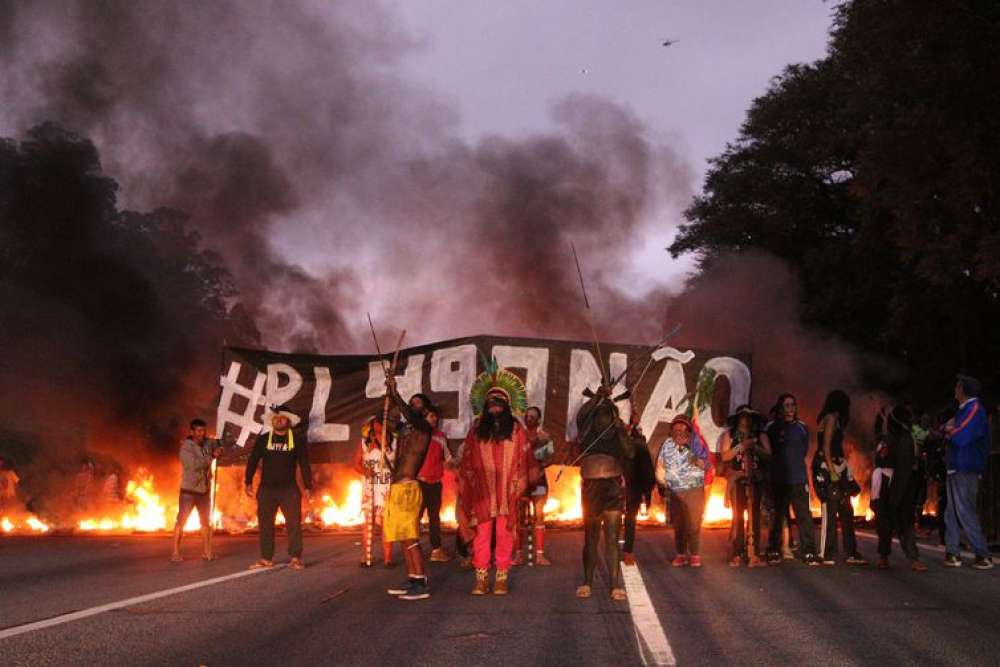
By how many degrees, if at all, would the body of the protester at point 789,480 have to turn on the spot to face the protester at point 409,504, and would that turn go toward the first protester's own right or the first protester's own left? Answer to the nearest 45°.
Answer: approximately 45° to the first protester's own right

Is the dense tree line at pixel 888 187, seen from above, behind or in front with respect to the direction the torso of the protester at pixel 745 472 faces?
behind

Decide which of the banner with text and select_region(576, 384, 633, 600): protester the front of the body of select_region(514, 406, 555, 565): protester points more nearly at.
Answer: the protester

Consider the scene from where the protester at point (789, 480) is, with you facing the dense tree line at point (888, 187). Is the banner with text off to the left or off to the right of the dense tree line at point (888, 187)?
left

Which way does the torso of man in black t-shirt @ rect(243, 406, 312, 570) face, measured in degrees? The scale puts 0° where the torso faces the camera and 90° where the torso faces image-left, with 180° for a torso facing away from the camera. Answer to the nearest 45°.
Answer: approximately 0°

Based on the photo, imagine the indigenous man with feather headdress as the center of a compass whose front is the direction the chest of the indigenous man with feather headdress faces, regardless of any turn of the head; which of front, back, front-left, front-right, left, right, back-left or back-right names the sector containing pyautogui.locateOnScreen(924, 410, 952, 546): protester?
back-left

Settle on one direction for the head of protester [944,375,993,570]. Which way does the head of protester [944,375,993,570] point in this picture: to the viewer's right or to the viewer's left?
to the viewer's left

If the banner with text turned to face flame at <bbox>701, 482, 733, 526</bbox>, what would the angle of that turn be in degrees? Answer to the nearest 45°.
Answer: approximately 90° to its left

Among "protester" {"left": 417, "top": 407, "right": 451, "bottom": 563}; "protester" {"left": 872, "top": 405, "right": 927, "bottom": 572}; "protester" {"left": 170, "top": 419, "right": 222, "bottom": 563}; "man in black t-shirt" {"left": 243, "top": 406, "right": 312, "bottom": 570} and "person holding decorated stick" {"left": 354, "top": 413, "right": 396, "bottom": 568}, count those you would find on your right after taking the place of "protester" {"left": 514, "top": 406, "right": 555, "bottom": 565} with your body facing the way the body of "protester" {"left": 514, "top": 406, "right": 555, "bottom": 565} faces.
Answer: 4
